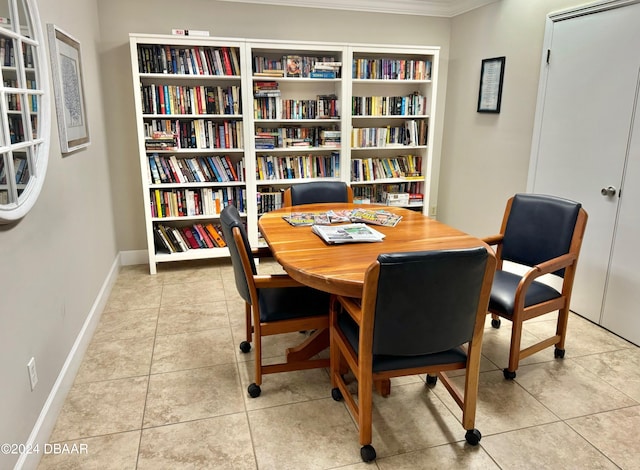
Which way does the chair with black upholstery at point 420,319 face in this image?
away from the camera

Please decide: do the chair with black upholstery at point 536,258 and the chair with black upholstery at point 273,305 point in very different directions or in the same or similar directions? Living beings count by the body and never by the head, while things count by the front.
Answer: very different directions

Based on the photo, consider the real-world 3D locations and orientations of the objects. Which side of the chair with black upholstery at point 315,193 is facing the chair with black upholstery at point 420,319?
front

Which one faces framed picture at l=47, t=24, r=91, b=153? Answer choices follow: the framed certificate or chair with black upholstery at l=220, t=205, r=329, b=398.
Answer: the framed certificate

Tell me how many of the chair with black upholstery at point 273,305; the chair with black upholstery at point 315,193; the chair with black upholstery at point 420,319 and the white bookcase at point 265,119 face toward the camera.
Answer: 2

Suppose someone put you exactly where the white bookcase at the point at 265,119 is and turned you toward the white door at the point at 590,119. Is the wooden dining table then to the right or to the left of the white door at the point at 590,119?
right

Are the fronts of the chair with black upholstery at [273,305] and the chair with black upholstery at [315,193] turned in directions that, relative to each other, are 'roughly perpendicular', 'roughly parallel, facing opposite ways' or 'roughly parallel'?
roughly perpendicular

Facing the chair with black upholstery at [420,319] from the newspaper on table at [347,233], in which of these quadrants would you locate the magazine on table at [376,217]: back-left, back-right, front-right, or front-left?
back-left

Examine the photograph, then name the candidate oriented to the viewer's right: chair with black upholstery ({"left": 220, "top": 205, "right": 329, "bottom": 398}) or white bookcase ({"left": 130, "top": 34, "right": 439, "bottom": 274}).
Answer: the chair with black upholstery

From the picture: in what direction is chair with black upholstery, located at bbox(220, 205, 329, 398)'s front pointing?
to the viewer's right

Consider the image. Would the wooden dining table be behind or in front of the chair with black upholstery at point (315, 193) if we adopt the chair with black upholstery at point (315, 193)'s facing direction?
in front

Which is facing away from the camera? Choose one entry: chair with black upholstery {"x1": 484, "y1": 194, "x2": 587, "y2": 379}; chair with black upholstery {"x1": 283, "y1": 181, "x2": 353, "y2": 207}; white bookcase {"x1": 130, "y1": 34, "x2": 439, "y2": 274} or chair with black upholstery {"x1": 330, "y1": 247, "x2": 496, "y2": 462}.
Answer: chair with black upholstery {"x1": 330, "y1": 247, "x2": 496, "y2": 462}
